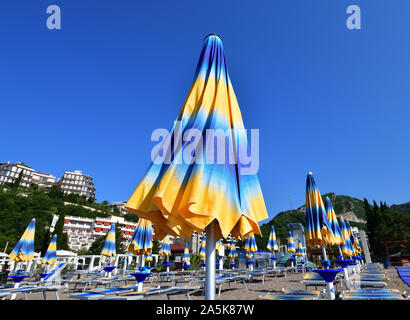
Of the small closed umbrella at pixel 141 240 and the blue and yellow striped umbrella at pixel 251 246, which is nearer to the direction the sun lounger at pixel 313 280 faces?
the small closed umbrella

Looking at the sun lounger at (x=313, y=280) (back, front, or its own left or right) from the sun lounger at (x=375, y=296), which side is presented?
left
